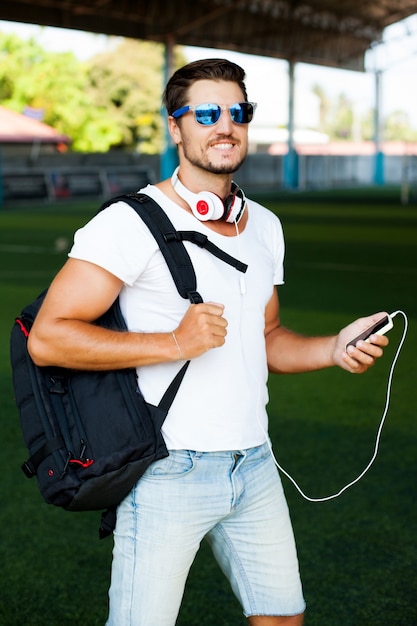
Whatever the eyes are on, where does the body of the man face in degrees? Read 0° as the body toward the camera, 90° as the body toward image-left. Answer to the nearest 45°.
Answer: approximately 315°

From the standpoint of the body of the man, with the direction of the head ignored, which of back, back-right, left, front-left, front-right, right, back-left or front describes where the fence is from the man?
back-left
